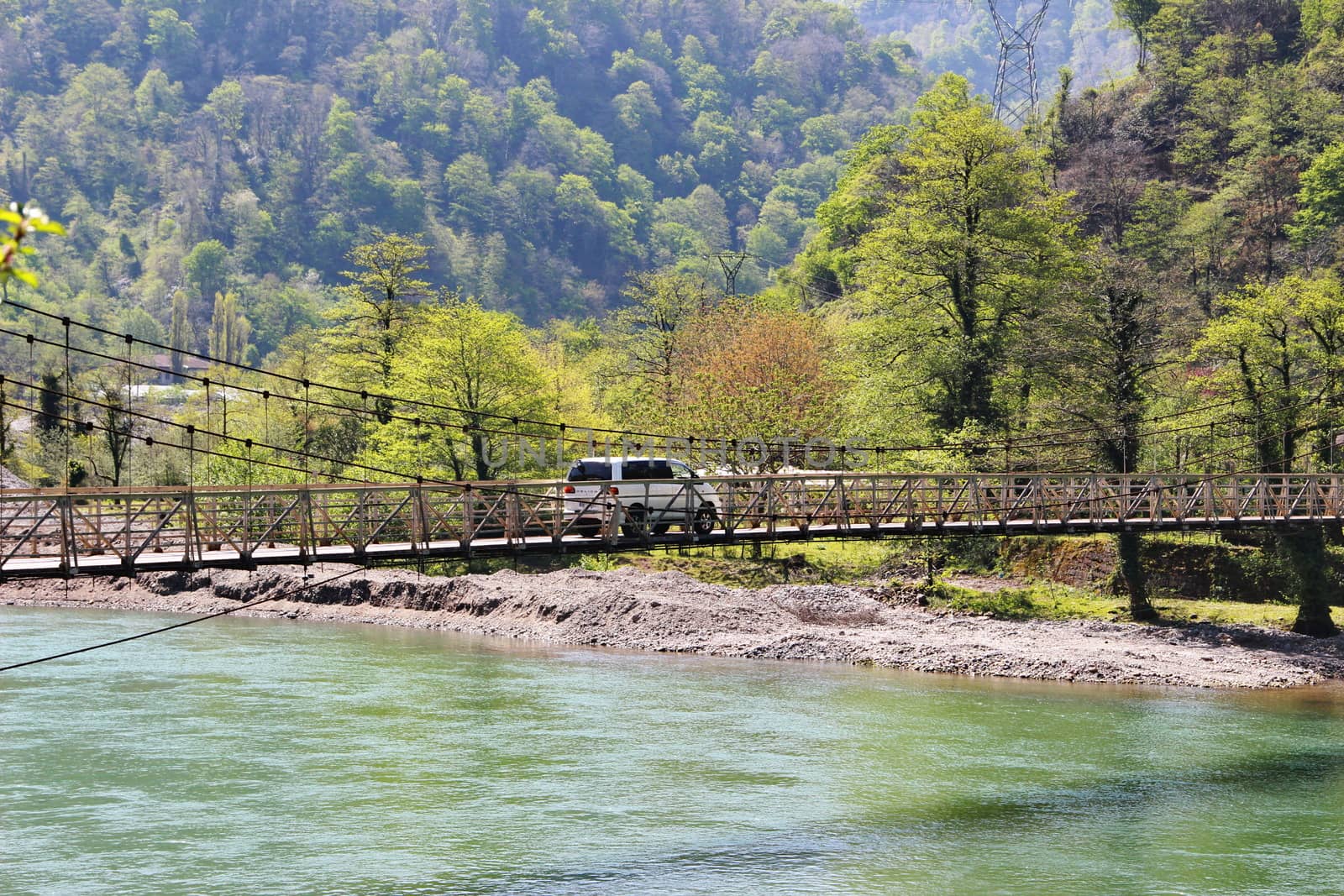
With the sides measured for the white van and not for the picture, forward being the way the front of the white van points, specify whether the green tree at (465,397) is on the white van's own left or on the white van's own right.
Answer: on the white van's own left

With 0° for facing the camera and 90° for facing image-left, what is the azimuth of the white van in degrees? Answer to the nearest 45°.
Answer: approximately 225°

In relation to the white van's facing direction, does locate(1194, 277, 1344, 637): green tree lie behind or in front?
in front

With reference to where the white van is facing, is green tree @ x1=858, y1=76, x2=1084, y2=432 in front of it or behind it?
in front

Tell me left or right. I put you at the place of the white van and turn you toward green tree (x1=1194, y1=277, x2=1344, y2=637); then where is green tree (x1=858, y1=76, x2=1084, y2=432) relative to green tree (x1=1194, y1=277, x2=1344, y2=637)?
left
